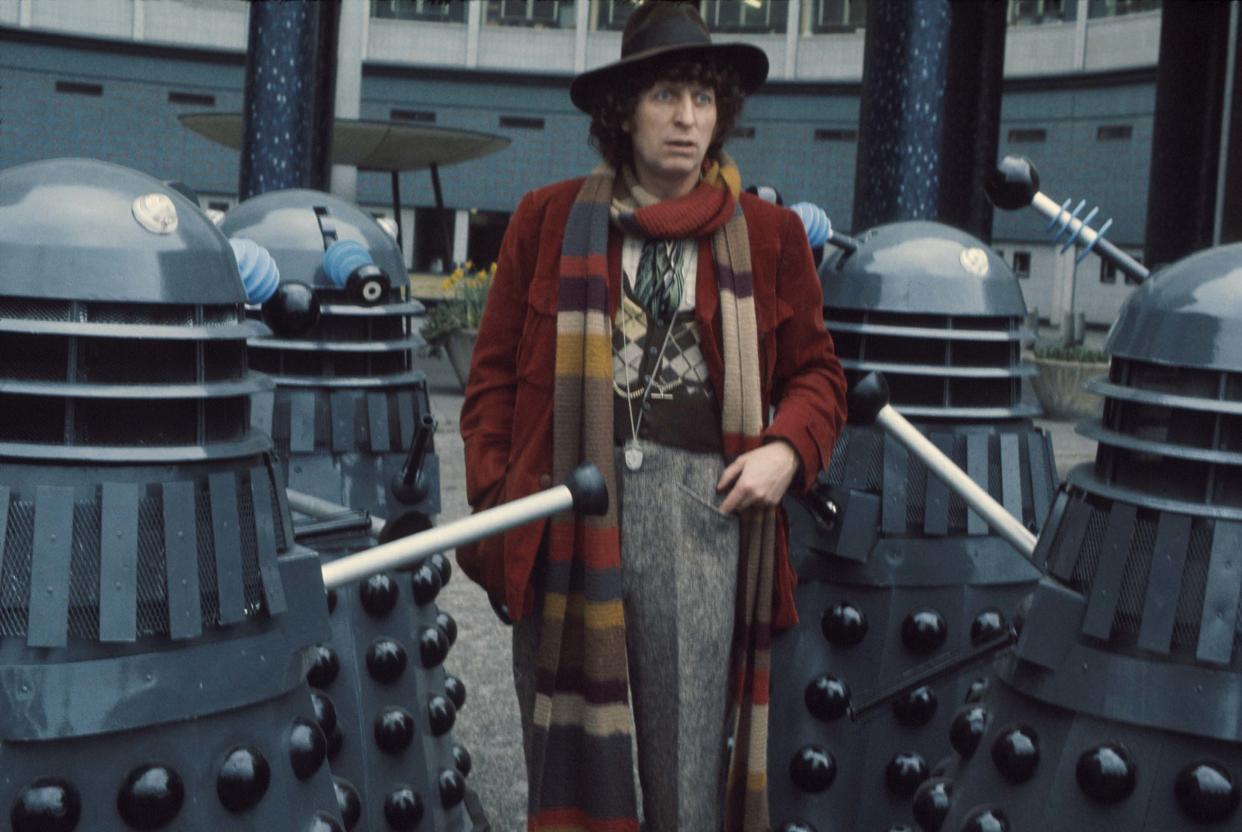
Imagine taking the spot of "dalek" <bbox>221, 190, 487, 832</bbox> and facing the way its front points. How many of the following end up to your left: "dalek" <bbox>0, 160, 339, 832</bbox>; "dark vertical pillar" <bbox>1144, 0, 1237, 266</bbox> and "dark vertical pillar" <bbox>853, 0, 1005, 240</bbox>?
2

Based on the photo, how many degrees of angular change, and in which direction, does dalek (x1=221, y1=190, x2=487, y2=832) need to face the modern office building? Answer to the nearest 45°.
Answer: approximately 135° to its left

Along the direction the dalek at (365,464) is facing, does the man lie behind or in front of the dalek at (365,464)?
in front

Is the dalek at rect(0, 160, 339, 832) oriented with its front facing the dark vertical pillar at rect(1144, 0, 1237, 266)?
yes

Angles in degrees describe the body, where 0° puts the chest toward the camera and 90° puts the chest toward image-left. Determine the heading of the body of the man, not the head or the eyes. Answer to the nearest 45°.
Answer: approximately 0°

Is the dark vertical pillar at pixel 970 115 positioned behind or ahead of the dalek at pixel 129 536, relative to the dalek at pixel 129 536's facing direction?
ahead

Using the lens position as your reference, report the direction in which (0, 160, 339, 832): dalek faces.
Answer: facing away from the viewer and to the right of the viewer

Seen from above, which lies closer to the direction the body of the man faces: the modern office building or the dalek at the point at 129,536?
the dalek

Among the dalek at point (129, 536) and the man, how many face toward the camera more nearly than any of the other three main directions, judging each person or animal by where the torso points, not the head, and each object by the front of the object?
1

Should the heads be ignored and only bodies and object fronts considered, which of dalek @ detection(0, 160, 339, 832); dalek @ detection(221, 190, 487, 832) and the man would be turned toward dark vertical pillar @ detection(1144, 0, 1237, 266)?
dalek @ detection(0, 160, 339, 832)

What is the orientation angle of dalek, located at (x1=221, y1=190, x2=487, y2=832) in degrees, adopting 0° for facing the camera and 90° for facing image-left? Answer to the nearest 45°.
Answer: approximately 315°

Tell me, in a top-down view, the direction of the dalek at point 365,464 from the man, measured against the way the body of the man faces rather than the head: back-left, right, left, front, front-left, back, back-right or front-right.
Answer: back-right
